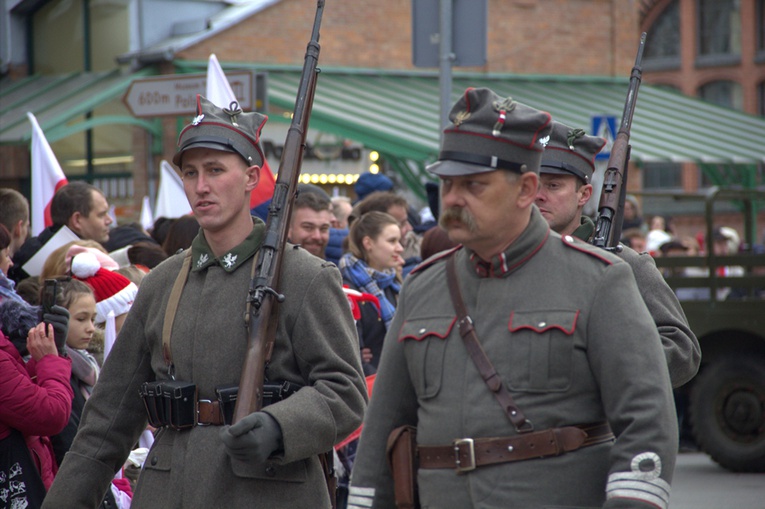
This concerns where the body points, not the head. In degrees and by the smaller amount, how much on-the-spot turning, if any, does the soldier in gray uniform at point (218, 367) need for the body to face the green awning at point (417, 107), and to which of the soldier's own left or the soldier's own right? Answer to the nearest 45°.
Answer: approximately 135° to the soldier's own right

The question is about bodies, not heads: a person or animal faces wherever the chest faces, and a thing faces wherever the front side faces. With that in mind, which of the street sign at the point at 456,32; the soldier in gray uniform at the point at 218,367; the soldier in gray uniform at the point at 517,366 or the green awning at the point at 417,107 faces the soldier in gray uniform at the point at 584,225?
the green awning

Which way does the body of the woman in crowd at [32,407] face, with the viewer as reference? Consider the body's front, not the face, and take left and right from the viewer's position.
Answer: facing to the right of the viewer

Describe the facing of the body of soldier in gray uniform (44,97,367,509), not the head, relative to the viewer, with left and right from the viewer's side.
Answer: facing the viewer and to the left of the viewer

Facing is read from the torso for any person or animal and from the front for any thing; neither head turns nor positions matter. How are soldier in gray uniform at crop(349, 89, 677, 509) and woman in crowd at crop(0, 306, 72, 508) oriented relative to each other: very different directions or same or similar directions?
very different directions

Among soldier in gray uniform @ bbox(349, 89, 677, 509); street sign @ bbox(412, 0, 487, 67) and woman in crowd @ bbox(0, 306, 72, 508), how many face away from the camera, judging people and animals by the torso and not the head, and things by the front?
1

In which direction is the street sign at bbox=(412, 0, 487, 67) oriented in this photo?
away from the camera

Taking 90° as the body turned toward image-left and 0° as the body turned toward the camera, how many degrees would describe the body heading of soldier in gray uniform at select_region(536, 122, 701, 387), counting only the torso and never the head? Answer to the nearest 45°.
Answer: approximately 45°

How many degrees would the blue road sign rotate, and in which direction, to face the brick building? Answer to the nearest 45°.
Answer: approximately 135° to its right
